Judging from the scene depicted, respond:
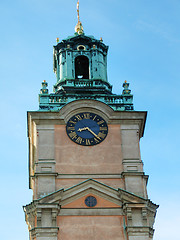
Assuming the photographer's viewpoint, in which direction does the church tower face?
facing the viewer
